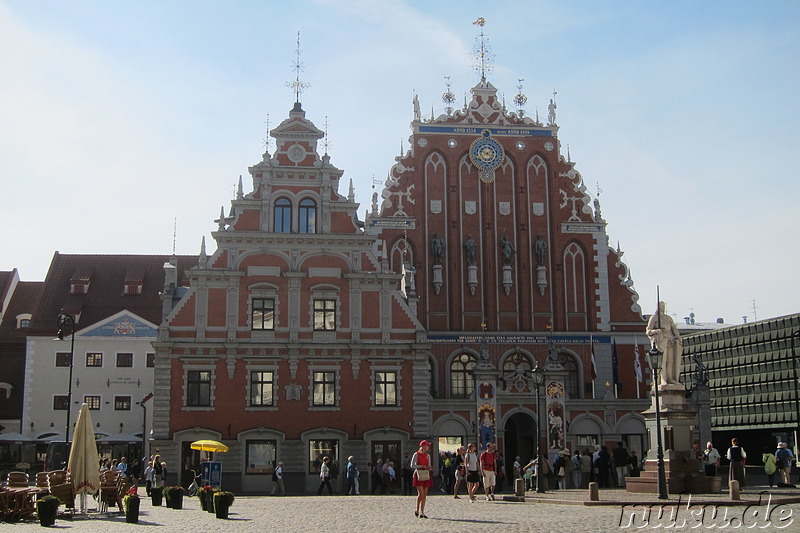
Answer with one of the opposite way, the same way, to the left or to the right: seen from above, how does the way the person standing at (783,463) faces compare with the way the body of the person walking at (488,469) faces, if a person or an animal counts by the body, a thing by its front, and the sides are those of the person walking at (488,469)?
the opposite way

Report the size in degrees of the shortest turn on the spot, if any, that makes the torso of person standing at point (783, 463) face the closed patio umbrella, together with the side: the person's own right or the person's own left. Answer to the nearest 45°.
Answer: approximately 135° to the person's own left

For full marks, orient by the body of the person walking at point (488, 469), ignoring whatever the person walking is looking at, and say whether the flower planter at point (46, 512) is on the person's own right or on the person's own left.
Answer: on the person's own right

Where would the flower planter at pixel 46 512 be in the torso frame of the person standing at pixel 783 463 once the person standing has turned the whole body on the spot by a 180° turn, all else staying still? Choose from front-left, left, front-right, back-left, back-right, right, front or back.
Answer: front-right

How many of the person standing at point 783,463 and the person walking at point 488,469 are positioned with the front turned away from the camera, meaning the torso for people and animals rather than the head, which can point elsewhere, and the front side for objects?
1

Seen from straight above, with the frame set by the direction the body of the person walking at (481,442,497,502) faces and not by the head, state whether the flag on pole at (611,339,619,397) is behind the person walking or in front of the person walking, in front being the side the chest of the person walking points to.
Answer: behind

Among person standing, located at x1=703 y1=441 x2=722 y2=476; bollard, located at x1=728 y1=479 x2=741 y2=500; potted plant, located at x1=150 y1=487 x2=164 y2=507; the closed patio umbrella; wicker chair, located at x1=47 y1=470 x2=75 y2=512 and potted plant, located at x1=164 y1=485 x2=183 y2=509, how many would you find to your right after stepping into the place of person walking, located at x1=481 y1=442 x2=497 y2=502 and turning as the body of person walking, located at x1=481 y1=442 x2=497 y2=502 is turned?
4

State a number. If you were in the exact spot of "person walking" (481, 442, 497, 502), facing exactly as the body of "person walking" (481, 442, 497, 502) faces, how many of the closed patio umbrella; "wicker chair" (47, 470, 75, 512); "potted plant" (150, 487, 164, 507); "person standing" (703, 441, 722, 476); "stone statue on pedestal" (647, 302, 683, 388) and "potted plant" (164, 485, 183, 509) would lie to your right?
4

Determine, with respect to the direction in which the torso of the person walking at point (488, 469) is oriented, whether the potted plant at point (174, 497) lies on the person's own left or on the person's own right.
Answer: on the person's own right

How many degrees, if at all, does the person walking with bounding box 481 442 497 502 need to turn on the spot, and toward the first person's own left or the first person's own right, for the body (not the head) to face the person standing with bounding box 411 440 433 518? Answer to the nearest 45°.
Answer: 0° — they already face them

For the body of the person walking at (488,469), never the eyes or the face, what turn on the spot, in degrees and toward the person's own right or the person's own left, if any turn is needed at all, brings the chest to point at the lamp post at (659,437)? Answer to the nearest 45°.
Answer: approximately 90° to the person's own left
